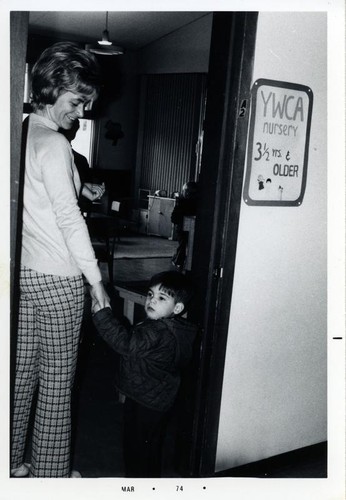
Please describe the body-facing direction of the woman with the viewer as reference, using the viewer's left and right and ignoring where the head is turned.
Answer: facing away from the viewer and to the right of the viewer

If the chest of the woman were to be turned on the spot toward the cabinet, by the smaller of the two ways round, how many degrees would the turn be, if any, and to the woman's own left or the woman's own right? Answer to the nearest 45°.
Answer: approximately 45° to the woman's own left

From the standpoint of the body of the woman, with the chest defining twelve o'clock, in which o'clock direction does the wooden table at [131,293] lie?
The wooden table is roughly at 11 o'clock from the woman.

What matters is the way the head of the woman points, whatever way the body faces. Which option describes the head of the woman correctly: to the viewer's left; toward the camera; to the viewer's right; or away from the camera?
to the viewer's right

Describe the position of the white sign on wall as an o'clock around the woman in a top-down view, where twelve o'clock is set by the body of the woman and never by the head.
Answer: The white sign on wall is roughly at 1 o'clock from the woman.
